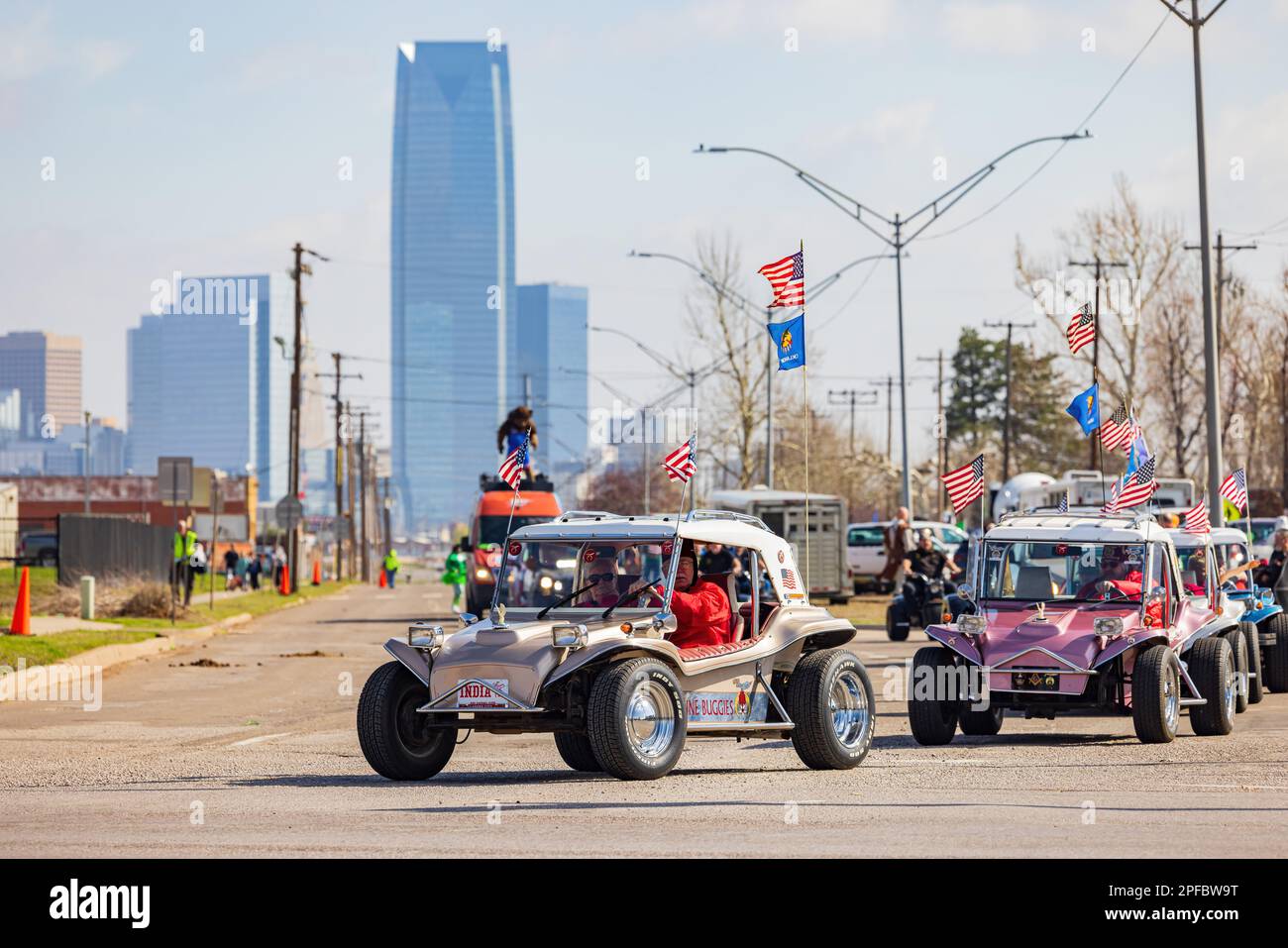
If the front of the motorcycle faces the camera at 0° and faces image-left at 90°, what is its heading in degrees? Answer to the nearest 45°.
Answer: approximately 45°

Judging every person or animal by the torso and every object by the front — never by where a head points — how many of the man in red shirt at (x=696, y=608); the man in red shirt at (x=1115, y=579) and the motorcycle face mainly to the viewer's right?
0

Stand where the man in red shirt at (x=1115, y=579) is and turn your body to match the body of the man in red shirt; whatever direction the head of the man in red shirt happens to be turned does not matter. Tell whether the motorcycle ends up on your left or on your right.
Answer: on your right

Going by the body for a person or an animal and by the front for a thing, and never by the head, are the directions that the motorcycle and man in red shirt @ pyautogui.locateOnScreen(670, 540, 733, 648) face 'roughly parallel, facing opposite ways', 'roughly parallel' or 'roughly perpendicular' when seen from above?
roughly parallel

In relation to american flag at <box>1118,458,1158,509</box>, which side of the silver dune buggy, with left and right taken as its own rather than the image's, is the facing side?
back

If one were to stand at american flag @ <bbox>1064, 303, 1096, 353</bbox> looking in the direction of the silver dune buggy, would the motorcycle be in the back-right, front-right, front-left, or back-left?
back-right

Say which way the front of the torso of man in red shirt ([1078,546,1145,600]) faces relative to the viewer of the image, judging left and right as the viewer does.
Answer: facing the viewer and to the left of the viewer

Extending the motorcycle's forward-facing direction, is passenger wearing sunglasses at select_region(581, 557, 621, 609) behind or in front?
in front

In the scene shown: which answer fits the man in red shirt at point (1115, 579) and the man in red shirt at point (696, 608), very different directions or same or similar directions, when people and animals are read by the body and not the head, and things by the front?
same or similar directions

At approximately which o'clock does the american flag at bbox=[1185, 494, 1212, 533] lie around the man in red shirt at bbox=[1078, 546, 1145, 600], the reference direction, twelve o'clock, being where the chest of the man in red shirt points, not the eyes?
The american flag is roughly at 5 o'clock from the man in red shirt.

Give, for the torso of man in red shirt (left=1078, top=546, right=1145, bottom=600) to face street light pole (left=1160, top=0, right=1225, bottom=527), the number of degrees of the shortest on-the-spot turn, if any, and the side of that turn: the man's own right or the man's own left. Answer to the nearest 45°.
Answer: approximately 135° to the man's own right

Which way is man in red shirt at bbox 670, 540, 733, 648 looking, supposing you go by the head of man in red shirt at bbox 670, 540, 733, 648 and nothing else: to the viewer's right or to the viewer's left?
to the viewer's left

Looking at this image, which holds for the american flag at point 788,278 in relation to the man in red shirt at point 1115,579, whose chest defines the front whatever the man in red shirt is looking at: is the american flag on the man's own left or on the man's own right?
on the man's own right

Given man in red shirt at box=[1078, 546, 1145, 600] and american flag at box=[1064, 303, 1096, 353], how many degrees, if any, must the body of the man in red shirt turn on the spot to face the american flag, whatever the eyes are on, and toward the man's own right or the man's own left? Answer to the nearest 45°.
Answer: approximately 135° to the man's own right

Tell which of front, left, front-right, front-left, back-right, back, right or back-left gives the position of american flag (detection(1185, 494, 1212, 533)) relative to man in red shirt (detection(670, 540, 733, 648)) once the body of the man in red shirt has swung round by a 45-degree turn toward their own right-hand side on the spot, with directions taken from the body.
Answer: back-right

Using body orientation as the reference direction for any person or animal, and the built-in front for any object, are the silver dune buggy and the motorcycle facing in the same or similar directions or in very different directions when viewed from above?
same or similar directions
